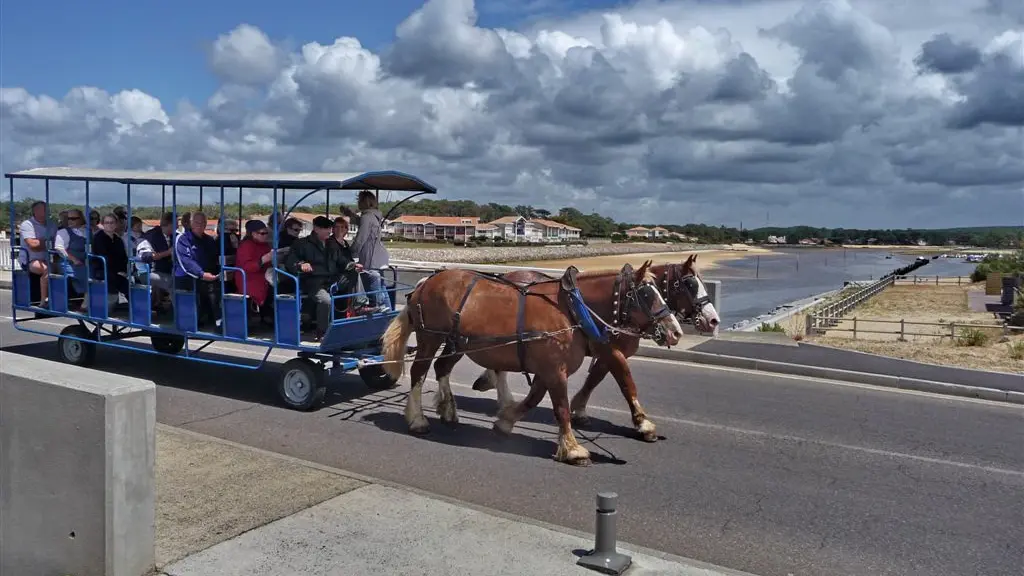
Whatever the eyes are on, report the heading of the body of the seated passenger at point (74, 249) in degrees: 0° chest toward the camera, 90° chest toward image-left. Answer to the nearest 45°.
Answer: approximately 315°

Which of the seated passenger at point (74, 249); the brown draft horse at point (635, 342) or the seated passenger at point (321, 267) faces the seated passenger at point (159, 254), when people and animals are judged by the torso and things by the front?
the seated passenger at point (74, 249)

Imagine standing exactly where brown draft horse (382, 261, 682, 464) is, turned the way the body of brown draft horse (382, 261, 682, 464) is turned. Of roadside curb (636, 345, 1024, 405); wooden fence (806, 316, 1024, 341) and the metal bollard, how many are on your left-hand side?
2

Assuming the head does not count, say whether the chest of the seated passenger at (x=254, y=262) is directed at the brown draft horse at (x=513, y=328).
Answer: yes

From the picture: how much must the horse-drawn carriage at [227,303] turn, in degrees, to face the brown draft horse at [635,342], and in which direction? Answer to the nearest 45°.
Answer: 0° — it already faces it

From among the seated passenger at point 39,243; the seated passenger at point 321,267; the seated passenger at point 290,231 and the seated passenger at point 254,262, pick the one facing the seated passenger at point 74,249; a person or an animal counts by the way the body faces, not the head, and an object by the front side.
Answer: the seated passenger at point 39,243

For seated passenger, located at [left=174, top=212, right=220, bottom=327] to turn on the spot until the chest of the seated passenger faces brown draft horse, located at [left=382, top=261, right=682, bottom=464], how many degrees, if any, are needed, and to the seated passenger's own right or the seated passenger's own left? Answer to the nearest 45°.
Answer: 0° — they already face it
